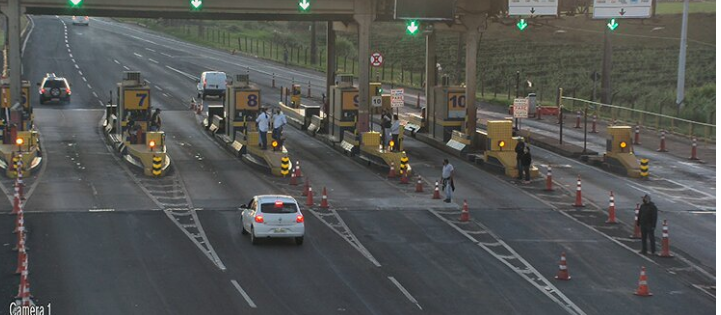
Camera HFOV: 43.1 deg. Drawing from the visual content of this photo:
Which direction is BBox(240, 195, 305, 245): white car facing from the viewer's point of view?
away from the camera

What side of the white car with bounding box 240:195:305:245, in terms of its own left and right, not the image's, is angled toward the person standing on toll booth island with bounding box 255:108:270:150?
front

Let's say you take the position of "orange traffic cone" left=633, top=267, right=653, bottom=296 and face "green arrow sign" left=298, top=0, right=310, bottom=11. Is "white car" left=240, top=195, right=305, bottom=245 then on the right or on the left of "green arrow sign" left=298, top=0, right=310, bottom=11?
left

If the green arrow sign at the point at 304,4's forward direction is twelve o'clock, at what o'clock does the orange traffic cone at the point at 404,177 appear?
The orange traffic cone is roughly at 11 o'clock from the green arrow sign.

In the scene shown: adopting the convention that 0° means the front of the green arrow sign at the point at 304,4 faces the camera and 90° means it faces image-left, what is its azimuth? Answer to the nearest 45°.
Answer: approximately 0°

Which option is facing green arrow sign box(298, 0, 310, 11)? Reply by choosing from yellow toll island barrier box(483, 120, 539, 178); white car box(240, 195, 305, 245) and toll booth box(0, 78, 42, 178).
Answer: the white car

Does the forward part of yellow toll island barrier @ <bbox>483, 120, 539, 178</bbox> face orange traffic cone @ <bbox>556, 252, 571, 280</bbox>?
yes

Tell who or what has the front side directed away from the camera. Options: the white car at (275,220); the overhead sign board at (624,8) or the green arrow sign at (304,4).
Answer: the white car

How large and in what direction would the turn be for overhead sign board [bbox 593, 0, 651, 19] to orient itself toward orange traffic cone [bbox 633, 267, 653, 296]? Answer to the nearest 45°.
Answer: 0° — it already faces it

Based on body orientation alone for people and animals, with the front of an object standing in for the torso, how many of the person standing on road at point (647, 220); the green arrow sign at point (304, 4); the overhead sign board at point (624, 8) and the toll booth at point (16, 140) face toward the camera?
3
